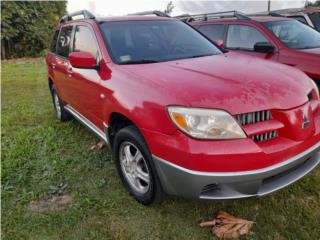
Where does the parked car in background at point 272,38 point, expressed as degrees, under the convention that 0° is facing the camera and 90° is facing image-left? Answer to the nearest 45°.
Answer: approximately 315°

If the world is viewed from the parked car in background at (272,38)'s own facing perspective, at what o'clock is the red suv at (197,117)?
The red suv is roughly at 2 o'clock from the parked car in background.

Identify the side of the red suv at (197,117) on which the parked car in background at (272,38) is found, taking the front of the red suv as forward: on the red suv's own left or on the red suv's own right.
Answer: on the red suv's own left

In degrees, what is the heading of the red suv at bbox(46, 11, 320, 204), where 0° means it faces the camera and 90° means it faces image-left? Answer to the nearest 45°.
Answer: approximately 315°
